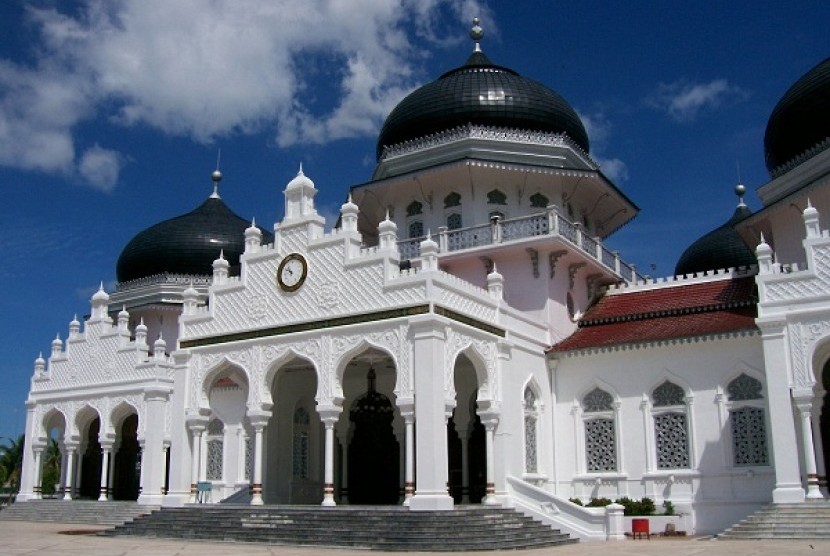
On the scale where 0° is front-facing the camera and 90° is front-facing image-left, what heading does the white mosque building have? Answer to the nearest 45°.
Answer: approximately 45°

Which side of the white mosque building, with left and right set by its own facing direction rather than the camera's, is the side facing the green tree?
right
